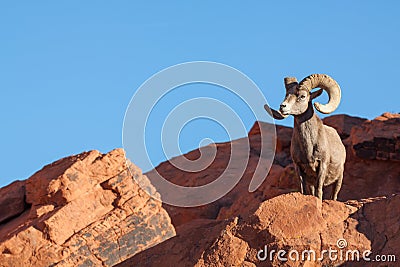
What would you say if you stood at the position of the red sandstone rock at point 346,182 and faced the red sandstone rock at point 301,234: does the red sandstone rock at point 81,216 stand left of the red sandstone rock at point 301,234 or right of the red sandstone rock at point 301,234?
right

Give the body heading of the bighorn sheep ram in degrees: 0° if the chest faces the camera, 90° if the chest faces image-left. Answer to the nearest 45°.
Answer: approximately 45°
